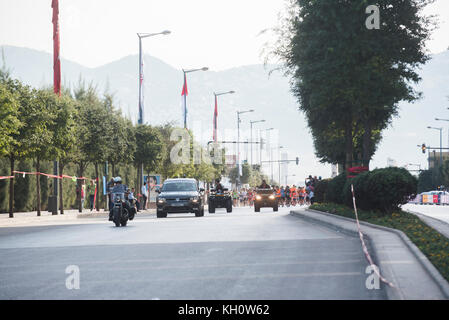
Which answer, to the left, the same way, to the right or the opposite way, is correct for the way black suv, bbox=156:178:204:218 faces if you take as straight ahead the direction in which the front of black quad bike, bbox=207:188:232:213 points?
the same way

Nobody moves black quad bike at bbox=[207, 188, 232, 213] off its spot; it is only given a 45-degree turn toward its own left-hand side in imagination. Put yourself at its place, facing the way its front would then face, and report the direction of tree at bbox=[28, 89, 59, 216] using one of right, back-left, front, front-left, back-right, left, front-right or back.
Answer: right

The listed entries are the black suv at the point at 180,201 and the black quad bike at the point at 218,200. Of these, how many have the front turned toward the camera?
2

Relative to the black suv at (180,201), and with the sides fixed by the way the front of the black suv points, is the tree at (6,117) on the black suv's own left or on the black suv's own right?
on the black suv's own right

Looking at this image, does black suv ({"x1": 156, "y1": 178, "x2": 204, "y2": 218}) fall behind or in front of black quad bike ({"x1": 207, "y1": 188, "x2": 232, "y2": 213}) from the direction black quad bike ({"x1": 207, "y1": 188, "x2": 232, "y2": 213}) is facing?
in front

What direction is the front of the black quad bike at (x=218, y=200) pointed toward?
toward the camera

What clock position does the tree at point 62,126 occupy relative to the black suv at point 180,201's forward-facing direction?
The tree is roughly at 4 o'clock from the black suv.

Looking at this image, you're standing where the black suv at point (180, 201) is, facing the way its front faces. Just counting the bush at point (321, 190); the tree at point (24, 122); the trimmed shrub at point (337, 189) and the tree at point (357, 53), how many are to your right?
1

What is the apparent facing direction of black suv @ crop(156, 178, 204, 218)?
toward the camera

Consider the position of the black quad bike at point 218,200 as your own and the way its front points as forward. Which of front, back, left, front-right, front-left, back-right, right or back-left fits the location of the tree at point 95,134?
right
